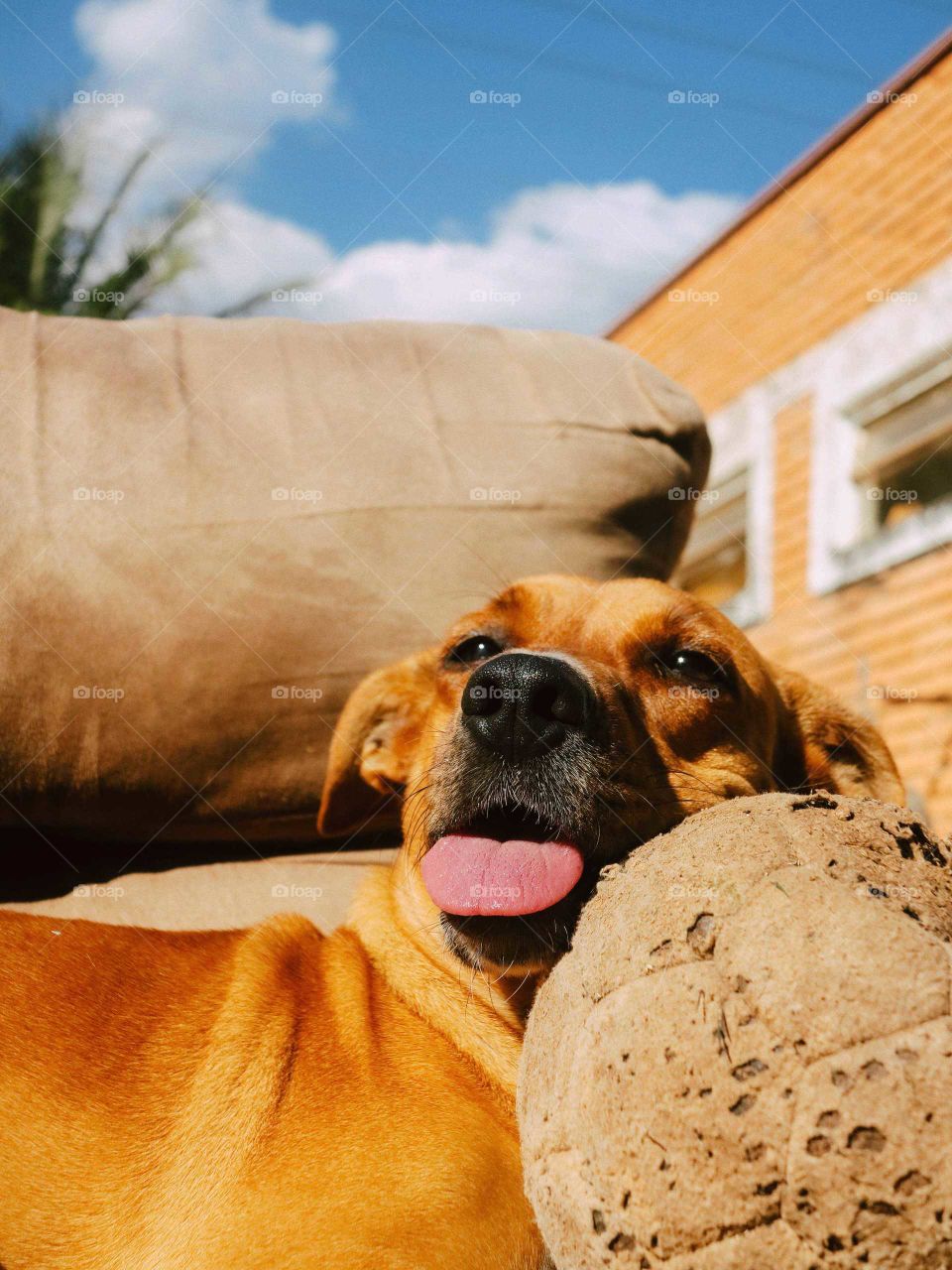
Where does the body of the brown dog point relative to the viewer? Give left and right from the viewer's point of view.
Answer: facing to the right of the viewer

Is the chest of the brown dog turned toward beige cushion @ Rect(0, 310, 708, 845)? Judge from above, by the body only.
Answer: no
